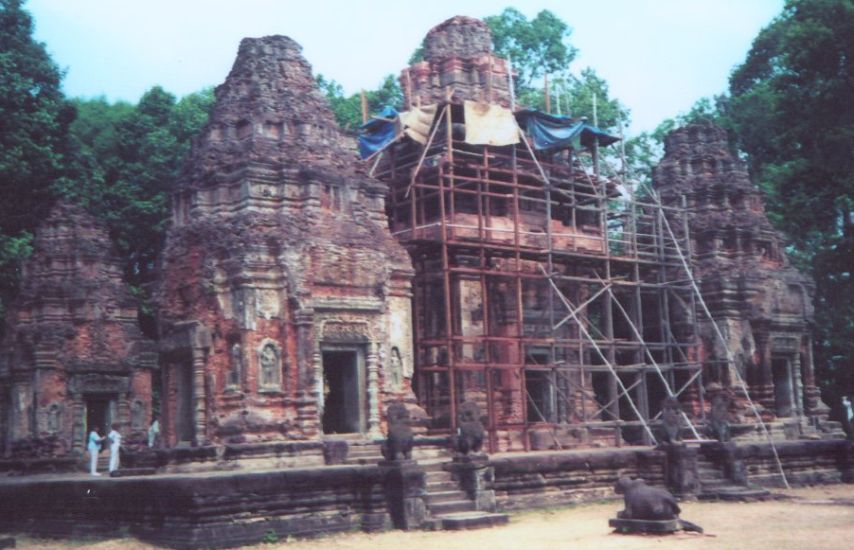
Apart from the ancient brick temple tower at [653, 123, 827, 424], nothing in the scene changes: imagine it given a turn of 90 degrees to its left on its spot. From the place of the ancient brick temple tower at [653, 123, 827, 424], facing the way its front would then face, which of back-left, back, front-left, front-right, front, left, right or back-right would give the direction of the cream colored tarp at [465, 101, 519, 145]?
back

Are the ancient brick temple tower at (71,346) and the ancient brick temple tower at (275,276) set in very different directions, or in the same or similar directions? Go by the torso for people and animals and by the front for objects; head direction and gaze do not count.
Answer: same or similar directions

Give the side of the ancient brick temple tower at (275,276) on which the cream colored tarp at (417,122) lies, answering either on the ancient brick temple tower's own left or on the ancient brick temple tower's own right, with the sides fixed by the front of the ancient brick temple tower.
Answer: on the ancient brick temple tower's own left

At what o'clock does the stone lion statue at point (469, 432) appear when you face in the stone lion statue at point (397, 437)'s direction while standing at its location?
the stone lion statue at point (469, 432) is roughly at 9 o'clock from the stone lion statue at point (397, 437).

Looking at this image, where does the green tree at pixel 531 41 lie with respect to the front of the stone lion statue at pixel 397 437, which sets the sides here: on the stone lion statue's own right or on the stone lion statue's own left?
on the stone lion statue's own left

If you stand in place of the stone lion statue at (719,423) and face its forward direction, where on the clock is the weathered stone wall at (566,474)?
The weathered stone wall is roughly at 3 o'clock from the stone lion statue.

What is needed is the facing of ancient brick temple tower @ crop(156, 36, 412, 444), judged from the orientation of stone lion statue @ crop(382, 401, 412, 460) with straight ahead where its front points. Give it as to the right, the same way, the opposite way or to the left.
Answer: the same way

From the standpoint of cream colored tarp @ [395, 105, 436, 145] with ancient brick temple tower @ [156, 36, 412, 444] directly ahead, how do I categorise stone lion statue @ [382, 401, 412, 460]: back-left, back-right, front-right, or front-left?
front-left

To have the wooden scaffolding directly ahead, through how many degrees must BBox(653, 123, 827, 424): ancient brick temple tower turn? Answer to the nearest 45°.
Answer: approximately 90° to its right

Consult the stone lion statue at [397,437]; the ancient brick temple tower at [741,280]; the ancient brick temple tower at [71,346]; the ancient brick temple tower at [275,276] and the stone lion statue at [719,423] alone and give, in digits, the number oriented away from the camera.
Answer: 0

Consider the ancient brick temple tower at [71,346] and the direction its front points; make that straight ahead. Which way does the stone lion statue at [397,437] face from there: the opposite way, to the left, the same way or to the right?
the same way

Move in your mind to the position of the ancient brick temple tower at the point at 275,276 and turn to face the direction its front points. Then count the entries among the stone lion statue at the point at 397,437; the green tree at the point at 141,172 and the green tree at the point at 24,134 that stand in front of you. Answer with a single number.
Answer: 1

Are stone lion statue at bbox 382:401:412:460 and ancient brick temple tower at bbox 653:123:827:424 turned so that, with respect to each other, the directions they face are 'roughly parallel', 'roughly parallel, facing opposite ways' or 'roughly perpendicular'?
roughly parallel

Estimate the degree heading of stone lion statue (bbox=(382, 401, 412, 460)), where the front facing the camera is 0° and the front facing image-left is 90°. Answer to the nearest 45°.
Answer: approximately 315°

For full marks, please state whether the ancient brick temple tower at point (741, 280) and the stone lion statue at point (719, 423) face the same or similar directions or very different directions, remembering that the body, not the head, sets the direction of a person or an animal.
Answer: same or similar directions
